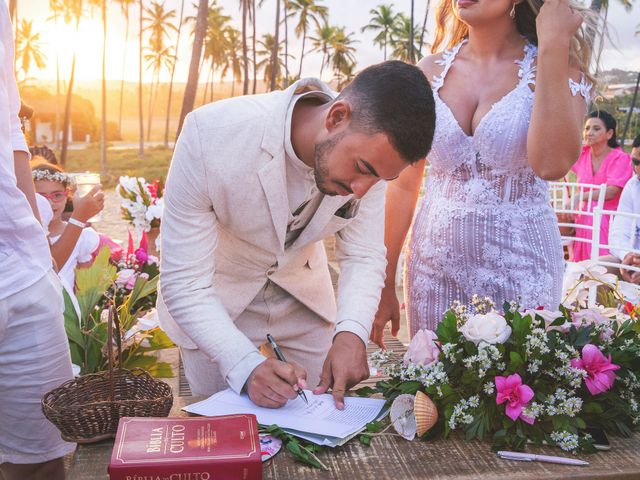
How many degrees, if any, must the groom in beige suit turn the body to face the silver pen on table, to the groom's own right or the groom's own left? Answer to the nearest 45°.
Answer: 0° — they already face it

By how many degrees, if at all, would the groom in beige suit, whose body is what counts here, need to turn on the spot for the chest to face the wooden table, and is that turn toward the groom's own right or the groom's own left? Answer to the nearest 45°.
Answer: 0° — they already face it

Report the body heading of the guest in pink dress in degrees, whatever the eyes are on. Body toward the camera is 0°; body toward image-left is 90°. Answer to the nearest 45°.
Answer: approximately 45°

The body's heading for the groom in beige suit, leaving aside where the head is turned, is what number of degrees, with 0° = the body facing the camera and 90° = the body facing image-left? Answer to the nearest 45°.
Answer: approximately 315°

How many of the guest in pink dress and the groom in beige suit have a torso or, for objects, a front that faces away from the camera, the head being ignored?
0

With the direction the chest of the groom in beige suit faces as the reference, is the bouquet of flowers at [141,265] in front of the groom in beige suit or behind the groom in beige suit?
behind

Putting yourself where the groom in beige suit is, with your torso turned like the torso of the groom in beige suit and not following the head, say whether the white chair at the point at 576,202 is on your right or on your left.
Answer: on your left

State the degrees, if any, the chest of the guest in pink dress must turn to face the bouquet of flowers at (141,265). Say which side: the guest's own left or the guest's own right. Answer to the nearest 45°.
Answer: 0° — they already face it

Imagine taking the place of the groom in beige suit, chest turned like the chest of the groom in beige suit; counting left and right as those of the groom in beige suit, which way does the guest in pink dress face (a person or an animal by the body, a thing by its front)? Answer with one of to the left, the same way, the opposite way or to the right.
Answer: to the right

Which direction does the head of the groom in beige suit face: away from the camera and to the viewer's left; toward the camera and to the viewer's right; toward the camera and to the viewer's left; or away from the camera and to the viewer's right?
toward the camera and to the viewer's right

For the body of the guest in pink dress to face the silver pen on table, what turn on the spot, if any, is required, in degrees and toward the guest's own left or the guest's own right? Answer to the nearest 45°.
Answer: approximately 45° to the guest's own left

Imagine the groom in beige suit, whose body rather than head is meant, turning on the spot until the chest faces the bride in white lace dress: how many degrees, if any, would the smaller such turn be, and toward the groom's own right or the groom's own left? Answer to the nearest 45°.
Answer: approximately 90° to the groom's own left
